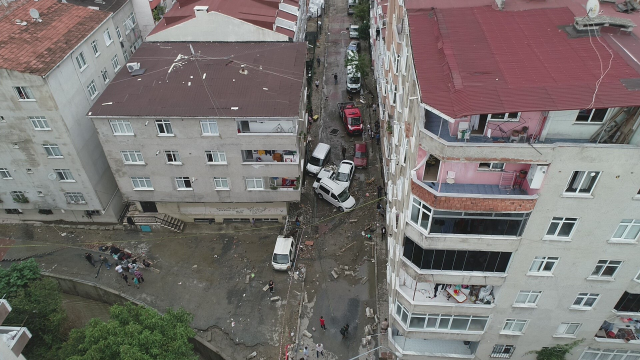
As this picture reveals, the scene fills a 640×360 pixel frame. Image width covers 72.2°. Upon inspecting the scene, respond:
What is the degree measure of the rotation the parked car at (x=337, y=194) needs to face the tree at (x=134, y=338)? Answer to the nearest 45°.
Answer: approximately 90° to its right

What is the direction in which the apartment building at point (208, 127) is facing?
toward the camera

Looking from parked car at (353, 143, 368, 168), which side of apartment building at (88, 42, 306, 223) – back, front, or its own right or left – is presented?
left

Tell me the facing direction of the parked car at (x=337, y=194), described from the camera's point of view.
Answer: facing the viewer and to the right of the viewer

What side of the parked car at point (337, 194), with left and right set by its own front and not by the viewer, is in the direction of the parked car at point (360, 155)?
left

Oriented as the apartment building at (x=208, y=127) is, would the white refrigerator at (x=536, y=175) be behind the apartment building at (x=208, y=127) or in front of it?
in front

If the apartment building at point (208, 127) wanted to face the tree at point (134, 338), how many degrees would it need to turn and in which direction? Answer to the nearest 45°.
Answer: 0° — it already faces it

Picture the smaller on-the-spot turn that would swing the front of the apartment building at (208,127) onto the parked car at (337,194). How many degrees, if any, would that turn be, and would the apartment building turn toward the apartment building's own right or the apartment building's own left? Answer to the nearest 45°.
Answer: approximately 90° to the apartment building's own left

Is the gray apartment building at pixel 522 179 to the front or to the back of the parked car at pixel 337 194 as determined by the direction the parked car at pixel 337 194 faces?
to the front

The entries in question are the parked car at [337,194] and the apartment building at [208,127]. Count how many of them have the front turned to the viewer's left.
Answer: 0
